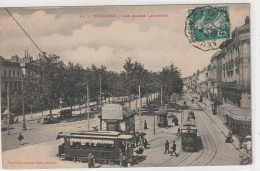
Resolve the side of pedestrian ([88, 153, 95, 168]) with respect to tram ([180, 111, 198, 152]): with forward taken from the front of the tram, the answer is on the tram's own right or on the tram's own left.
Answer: on the tram's own right

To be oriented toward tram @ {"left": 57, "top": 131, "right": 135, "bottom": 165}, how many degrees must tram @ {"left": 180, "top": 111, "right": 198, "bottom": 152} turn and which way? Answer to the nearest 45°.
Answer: approximately 90° to its right

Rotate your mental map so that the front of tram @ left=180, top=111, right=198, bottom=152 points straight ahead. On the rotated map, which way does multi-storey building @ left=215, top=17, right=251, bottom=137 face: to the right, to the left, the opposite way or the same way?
to the right

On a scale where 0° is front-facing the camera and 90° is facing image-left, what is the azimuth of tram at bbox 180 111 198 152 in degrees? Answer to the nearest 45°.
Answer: approximately 0°

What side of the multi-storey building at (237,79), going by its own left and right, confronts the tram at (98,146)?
front

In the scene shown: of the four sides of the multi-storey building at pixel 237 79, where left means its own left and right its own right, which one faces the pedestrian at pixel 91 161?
front

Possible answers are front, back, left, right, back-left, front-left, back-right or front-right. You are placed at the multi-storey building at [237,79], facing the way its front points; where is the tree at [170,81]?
front

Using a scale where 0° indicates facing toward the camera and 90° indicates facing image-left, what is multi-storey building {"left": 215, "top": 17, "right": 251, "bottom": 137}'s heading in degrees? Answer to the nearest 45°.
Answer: approximately 90°
